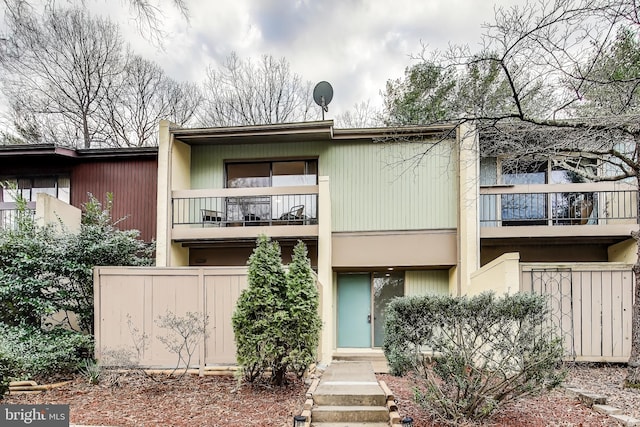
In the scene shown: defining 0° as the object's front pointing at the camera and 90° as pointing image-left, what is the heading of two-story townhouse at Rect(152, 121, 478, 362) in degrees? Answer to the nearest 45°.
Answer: approximately 0°

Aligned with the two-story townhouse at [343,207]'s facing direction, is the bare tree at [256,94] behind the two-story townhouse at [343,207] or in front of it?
behind

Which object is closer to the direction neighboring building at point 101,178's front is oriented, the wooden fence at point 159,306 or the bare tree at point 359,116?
the wooden fence

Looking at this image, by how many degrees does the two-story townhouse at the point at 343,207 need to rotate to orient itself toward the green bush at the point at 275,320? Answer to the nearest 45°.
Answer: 0° — it already faces it

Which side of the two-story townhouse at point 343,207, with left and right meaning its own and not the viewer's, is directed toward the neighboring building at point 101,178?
right

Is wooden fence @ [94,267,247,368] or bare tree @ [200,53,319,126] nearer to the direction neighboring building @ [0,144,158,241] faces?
the wooden fence

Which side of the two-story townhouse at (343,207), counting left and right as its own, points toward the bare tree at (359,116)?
back

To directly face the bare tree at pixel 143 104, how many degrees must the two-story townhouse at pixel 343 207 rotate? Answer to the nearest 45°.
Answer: approximately 135° to its right

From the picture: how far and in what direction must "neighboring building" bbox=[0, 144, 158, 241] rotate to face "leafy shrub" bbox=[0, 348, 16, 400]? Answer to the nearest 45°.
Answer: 0° — it already faces it

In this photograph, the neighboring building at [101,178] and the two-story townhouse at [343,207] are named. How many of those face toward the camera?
2
